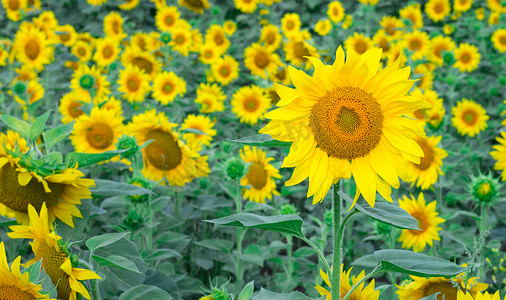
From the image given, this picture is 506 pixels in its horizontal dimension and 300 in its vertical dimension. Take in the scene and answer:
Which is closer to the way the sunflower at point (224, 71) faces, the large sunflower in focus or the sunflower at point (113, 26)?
the large sunflower in focus

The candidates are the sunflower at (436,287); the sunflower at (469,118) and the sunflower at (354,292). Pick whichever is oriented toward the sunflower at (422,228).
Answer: the sunflower at (469,118)

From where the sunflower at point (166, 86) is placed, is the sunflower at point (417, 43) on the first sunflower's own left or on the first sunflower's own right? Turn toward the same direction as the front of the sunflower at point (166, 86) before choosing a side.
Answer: on the first sunflower's own left

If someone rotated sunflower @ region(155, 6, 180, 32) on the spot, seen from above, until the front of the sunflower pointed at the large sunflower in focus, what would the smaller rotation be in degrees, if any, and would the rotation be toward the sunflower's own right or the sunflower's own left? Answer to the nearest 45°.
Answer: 0° — it already faces it

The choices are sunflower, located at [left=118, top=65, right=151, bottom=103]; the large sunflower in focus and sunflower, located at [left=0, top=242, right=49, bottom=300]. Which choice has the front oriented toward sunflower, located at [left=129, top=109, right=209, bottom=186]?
sunflower, located at [left=118, top=65, right=151, bottom=103]

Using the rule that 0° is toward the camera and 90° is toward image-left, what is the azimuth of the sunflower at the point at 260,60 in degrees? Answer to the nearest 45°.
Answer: approximately 0°

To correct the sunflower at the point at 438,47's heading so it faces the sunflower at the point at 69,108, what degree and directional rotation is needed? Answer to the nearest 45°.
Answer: approximately 45° to its right

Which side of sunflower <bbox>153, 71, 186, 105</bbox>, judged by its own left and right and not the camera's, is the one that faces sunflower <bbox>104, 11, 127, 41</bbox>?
back

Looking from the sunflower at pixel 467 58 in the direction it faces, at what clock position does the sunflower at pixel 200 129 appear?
the sunflower at pixel 200 129 is roughly at 1 o'clock from the sunflower at pixel 467 58.

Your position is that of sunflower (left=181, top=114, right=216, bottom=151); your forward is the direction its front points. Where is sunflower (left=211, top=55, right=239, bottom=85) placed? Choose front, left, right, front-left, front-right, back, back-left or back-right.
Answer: back

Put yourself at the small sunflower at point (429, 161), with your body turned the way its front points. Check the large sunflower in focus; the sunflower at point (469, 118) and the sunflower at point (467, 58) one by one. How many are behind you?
2
